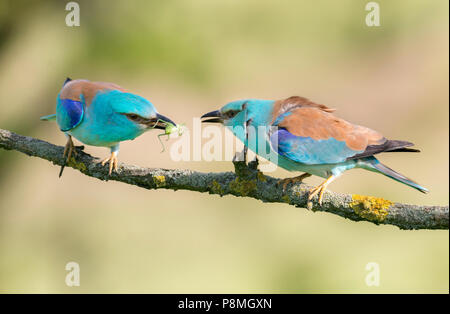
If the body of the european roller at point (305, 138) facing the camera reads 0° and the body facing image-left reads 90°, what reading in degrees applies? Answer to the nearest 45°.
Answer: approximately 90°

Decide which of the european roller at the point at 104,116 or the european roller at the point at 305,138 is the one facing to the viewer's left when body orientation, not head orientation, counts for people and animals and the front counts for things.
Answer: the european roller at the point at 305,138

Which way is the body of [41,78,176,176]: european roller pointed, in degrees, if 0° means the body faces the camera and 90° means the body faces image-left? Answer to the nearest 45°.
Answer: approximately 315°

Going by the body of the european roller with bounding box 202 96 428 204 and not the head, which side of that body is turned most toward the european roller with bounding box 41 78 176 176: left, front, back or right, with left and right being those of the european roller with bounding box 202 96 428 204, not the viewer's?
front

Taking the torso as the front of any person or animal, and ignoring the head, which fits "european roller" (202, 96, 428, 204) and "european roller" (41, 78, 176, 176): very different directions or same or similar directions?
very different directions

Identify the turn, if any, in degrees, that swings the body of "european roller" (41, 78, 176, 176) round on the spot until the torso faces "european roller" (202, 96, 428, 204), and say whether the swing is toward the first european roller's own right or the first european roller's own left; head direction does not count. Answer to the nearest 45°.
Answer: approximately 45° to the first european roller's own left

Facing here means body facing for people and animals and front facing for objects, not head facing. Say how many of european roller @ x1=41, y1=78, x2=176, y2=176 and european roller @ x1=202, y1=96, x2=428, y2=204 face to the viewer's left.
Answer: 1
